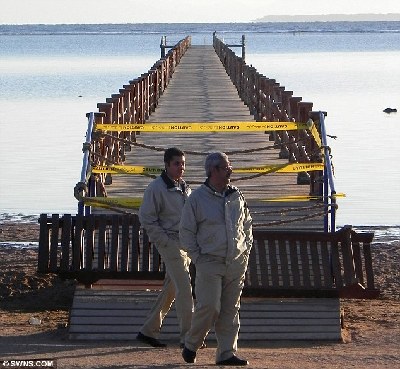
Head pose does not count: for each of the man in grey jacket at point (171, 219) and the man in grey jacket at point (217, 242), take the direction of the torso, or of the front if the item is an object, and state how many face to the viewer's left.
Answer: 0

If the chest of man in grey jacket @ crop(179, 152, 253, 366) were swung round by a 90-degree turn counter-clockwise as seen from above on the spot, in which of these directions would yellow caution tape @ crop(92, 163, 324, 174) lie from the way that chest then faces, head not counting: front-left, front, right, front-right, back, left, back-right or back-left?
front-left

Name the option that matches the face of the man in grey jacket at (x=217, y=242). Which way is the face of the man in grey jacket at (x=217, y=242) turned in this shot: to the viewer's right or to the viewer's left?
to the viewer's right

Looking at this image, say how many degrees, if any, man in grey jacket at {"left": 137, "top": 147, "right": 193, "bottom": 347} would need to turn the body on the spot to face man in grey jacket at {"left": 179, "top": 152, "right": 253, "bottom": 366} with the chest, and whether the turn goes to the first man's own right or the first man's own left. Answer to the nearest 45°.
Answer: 0° — they already face them

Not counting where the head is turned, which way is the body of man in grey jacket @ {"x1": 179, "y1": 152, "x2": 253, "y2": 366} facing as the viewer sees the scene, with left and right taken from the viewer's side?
facing the viewer and to the right of the viewer

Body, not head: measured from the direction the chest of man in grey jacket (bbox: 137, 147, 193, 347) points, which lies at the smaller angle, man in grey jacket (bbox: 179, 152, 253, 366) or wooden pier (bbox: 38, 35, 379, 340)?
the man in grey jacket

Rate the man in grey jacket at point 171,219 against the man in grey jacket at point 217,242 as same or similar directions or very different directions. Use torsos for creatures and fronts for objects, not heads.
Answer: same or similar directions

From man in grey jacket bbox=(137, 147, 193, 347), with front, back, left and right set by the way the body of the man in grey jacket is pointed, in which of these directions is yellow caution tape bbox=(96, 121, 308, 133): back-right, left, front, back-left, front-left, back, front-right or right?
back-left

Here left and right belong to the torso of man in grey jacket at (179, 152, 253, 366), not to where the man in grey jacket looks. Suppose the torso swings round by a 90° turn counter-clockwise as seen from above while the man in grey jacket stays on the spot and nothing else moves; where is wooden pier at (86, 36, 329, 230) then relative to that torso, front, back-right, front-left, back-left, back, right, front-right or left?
front-left
